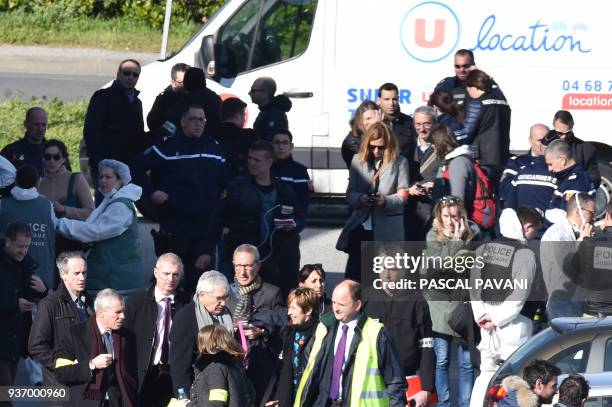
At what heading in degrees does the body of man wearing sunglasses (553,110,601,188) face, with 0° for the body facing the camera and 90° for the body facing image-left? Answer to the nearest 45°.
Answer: approximately 45°

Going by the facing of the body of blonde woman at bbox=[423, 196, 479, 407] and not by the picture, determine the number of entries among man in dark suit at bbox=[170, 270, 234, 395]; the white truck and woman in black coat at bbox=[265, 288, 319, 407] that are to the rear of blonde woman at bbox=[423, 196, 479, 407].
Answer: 1

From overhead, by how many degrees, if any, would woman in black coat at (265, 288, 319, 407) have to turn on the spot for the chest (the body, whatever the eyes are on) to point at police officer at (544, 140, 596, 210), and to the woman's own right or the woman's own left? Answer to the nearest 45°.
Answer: approximately 180°

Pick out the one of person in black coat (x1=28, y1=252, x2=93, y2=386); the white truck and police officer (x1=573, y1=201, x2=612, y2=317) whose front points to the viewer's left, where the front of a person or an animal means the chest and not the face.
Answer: the white truck

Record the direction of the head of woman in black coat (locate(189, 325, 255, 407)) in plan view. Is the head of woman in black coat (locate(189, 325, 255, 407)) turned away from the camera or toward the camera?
away from the camera

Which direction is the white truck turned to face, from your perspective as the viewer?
facing to the left of the viewer

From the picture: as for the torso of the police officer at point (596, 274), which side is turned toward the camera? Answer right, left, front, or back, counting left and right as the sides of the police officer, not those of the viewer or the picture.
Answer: back

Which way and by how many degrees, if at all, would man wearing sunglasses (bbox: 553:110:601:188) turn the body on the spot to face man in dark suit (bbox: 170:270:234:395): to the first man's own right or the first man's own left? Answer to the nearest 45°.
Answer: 0° — they already face them
